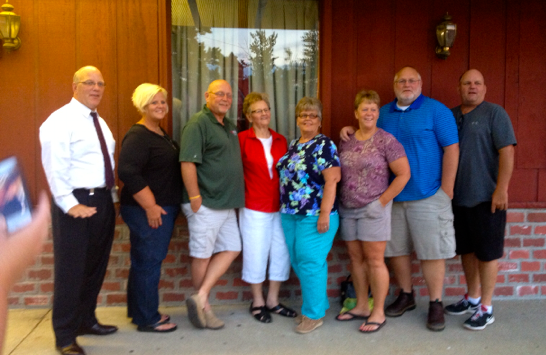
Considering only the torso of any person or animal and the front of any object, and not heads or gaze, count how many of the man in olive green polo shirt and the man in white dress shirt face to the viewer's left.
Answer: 0

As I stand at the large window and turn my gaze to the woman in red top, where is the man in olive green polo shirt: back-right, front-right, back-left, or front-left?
front-right

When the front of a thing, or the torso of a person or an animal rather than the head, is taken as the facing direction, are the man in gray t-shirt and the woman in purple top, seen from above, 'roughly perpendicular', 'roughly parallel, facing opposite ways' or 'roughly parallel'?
roughly parallel

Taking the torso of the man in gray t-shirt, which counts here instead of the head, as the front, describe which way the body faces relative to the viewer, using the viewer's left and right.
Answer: facing the viewer and to the left of the viewer

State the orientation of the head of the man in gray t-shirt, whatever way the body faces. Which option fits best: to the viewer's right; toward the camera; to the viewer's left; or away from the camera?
toward the camera

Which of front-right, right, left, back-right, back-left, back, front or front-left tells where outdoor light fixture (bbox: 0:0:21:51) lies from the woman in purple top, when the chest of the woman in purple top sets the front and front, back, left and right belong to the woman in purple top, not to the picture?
front-right

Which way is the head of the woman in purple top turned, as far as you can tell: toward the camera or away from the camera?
toward the camera

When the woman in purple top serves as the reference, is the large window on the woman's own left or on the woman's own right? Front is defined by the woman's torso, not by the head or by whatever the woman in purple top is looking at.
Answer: on the woman's own right

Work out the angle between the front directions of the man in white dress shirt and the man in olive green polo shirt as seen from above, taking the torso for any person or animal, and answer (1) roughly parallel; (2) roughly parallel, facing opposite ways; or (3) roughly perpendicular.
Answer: roughly parallel

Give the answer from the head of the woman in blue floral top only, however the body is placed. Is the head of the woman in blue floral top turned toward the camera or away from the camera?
toward the camera

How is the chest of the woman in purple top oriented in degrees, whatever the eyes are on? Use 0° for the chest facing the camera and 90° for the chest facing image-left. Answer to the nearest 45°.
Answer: approximately 45°

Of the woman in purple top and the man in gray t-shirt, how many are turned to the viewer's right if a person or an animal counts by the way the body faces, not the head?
0

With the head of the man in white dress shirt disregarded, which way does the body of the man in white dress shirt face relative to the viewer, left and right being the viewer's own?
facing the viewer and to the right of the viewer

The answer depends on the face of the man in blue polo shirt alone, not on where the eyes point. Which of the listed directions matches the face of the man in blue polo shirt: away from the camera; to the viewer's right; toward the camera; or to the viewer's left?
toward the camera

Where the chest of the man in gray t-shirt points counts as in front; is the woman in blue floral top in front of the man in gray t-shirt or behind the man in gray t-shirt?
in front
